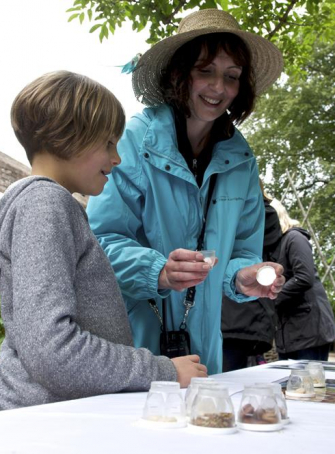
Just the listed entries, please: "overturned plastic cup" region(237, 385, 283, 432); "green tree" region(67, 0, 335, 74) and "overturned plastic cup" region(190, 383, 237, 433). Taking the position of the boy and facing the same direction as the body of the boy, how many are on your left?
1

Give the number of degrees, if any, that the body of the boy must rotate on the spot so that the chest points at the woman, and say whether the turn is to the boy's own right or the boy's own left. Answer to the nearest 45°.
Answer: approximately 45° to the boy's own left

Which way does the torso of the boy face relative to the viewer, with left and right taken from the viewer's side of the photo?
facing to the right of the viewer

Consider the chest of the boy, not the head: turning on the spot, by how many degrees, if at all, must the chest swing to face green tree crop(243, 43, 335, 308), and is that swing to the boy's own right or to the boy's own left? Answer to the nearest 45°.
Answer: approximately 90° to the boy's own left

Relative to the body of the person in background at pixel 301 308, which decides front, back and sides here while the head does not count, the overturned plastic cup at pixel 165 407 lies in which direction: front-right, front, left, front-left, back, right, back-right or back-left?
left

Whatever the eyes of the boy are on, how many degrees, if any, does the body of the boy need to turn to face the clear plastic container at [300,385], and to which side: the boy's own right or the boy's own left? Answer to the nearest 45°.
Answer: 0° — they already face it

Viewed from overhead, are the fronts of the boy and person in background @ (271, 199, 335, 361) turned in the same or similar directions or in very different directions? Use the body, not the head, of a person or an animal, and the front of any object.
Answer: very different directions

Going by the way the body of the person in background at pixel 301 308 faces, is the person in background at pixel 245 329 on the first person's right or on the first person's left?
on the first person's left

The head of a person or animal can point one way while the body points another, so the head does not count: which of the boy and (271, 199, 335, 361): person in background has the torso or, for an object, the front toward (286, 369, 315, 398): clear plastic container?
the boy

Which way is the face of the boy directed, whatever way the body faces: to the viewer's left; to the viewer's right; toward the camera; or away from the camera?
to the viewer's right
